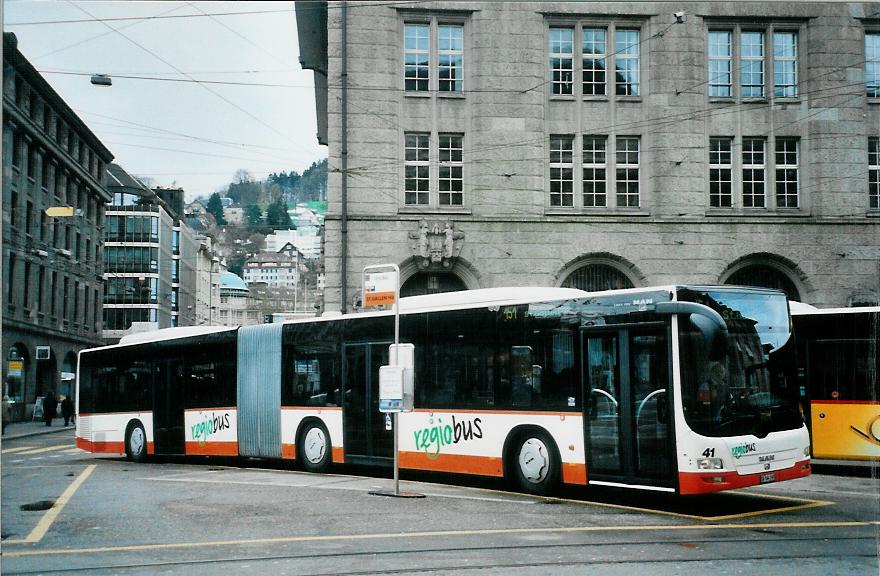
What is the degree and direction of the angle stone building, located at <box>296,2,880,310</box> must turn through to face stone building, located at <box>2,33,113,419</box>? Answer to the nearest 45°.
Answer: approximately 90° to its right

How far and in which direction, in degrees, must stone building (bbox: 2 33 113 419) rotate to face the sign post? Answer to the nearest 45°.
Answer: approximately 90° to its right

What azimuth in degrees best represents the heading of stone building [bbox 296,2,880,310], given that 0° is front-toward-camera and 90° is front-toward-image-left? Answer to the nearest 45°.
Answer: approximately 0°

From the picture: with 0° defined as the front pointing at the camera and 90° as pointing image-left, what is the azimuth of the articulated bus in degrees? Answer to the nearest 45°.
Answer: approximately 315°

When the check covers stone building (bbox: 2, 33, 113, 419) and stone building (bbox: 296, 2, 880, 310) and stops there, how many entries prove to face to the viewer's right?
1

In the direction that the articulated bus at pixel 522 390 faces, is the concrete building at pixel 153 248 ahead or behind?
behind

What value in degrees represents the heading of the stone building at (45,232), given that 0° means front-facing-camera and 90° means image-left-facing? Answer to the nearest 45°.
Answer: approximately 270°
